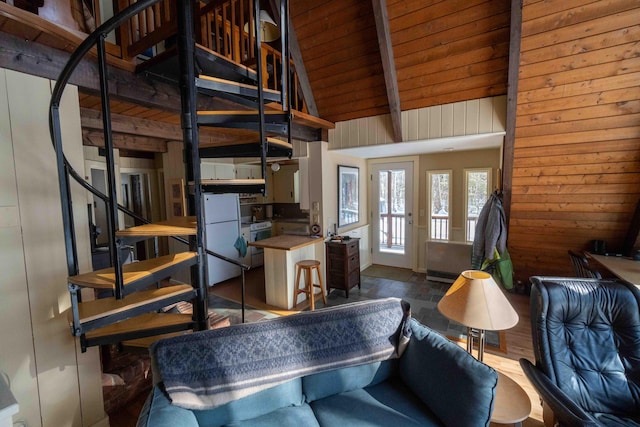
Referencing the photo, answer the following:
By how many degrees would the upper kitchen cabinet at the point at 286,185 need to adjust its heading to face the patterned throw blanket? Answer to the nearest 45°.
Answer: approximately 45° to its left

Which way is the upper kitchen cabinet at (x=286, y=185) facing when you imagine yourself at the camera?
facing the viewer and to the left of the viewer

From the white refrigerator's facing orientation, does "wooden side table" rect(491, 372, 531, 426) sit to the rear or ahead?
ahead

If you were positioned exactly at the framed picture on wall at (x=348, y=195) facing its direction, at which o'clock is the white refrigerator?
The white refrigerator is roughly at 4 o'clock from the framed picture on wall.

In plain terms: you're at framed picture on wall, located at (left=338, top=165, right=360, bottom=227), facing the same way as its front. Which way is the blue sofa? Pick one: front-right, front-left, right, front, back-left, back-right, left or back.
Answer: front-right

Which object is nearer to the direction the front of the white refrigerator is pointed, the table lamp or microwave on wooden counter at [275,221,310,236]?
the table lamp
